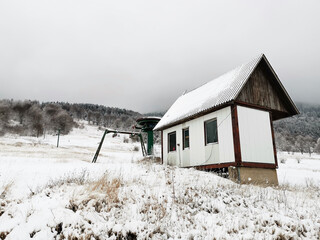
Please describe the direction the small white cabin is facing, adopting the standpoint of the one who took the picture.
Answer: facing the viewer and to the left of the viewer
